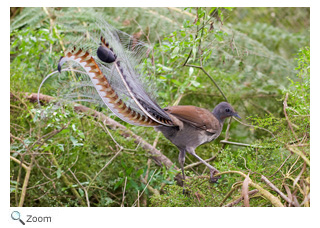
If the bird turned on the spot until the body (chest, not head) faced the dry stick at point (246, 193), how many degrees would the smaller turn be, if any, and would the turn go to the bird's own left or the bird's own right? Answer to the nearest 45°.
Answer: approximately 45° to the bird's own right

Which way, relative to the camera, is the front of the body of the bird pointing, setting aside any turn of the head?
to the viewer's right
